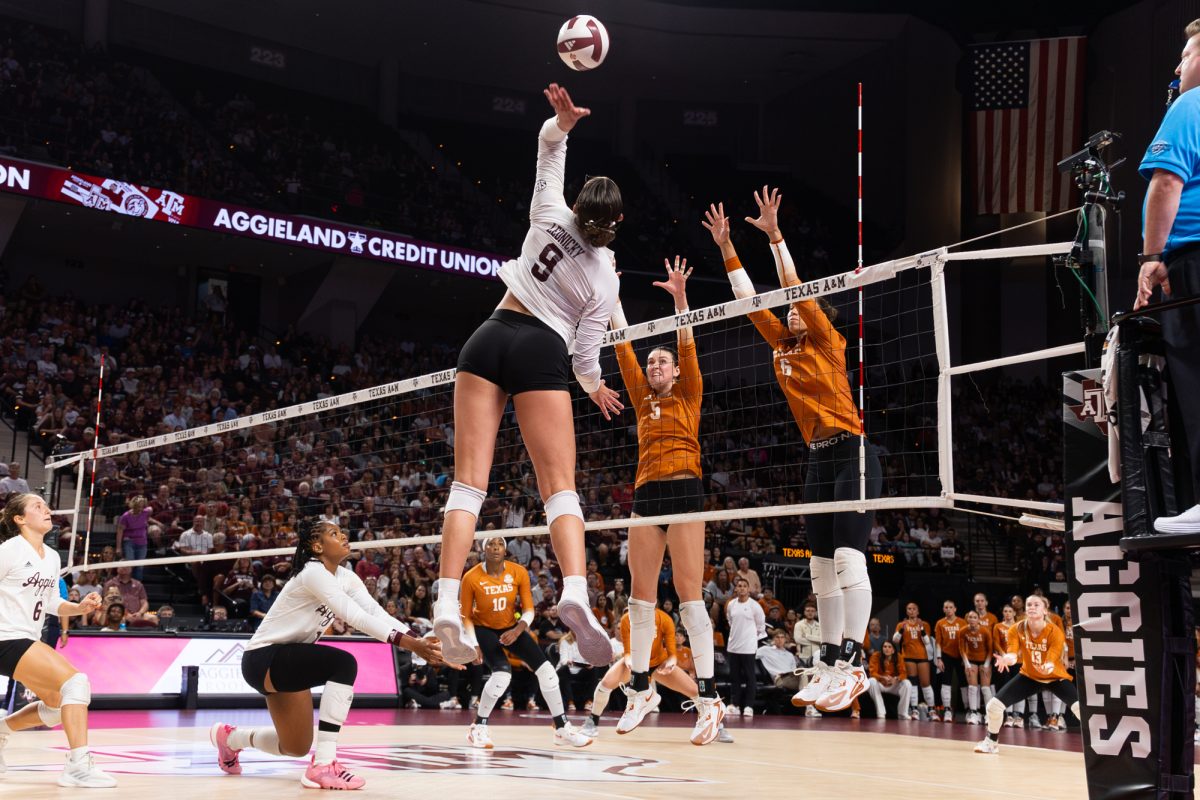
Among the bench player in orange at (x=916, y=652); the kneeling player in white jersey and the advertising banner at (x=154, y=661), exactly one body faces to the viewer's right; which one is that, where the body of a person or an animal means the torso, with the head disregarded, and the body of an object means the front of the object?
the kneeling player in white jersey

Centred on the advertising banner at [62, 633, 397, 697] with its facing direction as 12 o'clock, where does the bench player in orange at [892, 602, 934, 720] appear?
The bench player in orange is roughly at 9 o'clock from the advertising banner.

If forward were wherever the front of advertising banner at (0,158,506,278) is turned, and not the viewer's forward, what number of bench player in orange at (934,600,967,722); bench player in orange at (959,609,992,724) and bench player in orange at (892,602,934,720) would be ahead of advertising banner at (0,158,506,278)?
3

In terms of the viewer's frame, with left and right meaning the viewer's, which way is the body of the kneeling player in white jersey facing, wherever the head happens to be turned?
facing to the right of the viewer

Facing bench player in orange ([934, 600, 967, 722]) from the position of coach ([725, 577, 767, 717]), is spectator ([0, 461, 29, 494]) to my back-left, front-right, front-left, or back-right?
back-left

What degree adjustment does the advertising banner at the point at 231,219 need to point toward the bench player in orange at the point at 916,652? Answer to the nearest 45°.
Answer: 0° — it already faces them

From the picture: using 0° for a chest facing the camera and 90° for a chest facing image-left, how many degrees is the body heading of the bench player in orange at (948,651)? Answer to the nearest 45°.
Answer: approximately 0°

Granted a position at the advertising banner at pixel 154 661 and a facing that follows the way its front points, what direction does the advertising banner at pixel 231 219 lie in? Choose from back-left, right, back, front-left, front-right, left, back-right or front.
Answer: back
